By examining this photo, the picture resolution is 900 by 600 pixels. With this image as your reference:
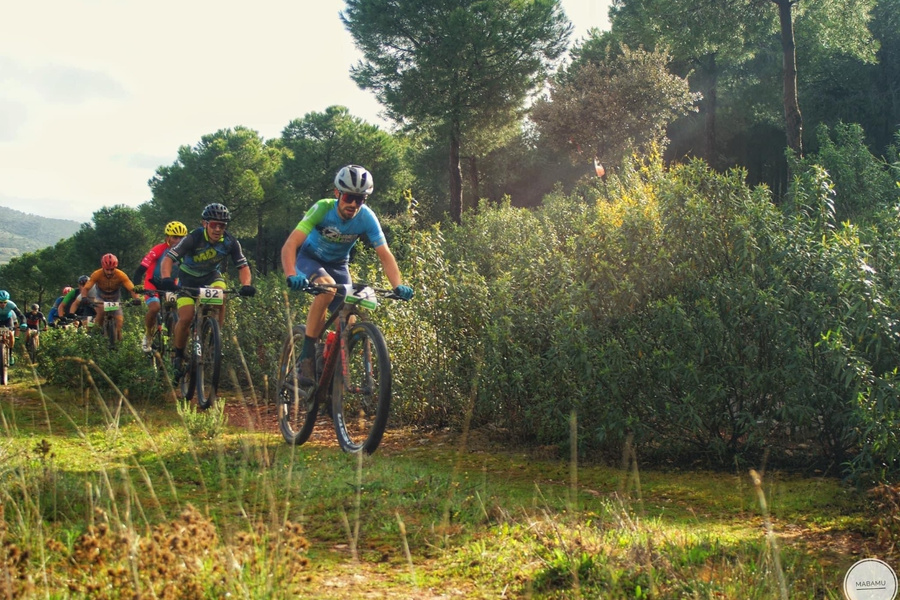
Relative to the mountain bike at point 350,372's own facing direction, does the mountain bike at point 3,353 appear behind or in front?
behind

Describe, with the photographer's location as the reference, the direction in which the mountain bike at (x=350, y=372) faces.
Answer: facing the viewer and to the right of the viewer

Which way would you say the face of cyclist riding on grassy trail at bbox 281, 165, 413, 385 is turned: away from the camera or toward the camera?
toward the camera

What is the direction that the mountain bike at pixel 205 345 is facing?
toward the camera

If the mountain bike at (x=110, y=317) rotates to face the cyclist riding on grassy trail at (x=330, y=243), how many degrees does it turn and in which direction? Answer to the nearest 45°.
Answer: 0° — it already faces them

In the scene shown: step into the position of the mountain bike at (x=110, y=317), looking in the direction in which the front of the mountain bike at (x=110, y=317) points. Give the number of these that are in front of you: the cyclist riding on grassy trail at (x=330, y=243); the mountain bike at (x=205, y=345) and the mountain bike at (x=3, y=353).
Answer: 2

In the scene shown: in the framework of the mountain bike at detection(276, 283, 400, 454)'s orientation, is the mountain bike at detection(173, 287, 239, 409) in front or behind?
behind

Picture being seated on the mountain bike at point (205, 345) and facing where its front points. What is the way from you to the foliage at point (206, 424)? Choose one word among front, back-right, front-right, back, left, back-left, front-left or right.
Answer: front

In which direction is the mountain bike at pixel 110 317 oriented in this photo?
toward the camera

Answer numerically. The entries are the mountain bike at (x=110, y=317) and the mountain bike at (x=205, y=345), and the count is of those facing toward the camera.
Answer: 2

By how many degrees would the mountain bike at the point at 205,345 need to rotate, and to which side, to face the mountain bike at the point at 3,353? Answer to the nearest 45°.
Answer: approximately 135° to its right

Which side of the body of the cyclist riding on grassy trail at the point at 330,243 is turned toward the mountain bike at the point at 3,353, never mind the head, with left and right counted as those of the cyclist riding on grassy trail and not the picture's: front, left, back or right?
back
